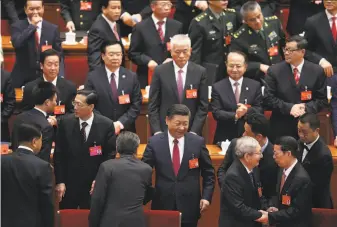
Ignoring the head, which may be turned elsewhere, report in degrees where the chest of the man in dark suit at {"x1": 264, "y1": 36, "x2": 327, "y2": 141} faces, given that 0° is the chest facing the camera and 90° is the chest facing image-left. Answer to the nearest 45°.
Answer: approximately 0°

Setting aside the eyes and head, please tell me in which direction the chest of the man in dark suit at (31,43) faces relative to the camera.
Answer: toward the camera

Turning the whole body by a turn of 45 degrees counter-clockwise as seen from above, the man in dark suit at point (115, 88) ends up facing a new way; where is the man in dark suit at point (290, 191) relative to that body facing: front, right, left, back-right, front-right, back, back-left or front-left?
front

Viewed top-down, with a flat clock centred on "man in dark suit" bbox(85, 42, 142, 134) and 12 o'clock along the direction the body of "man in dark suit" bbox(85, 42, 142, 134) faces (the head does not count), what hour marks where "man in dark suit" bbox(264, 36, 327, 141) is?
"man in dark suit" bbox(264, 36, 327, 141) is roughly at 9 o'clock from "man in dark suit" bbox(85, 42, 142, 134).

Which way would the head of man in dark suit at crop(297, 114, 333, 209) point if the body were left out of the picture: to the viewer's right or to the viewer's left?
to the viewer's left

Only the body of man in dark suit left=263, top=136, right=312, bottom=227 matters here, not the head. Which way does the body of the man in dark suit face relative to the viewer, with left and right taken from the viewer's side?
facing the viewer and to the left of the viewer

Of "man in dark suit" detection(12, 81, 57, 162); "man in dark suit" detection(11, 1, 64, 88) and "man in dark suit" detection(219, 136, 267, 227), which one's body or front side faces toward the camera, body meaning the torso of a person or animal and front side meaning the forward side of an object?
"man in dark suit" detection(11, 1, 64, 88)

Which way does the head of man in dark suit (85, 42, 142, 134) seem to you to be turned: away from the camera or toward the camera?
toward the camera

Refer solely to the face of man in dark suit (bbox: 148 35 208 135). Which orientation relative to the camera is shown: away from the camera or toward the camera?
toward the camera

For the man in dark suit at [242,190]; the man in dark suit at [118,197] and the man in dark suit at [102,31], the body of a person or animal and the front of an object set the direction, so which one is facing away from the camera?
the man in dark suit at [118,197]

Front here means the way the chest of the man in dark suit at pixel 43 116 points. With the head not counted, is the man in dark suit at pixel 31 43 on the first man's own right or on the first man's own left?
on the first man's own left

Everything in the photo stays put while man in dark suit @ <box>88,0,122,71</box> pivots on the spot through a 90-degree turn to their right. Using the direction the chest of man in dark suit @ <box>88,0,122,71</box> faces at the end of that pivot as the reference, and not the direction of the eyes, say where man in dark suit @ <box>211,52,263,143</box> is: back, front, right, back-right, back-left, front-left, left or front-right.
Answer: left

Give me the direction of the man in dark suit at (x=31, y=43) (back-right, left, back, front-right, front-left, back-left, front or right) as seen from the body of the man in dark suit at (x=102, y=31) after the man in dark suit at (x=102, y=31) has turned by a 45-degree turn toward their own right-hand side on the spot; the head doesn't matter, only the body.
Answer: right

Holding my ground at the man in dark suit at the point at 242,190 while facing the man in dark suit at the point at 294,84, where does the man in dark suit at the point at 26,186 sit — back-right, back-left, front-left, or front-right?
back-left

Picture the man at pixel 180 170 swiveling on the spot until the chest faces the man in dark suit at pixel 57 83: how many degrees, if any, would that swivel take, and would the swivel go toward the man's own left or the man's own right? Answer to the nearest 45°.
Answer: approximately 135° to the man's own right

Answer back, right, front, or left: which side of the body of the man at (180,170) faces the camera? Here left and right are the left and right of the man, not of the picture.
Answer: front
